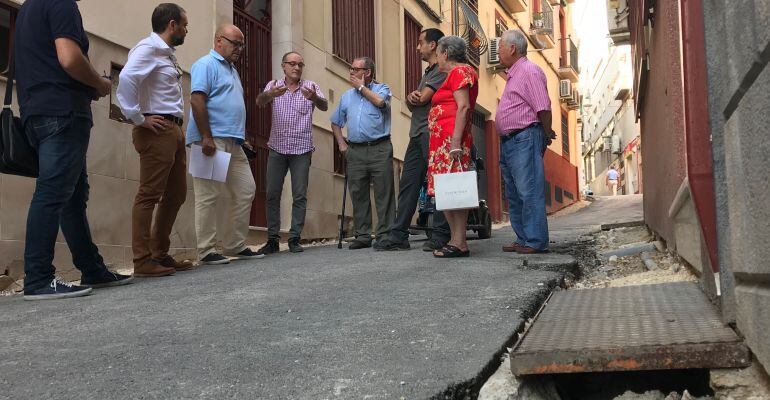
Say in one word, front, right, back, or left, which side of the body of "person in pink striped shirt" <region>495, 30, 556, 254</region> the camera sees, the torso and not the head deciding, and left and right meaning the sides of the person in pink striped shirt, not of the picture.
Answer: left

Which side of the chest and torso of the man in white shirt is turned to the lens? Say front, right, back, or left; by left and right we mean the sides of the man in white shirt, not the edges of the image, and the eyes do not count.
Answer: right

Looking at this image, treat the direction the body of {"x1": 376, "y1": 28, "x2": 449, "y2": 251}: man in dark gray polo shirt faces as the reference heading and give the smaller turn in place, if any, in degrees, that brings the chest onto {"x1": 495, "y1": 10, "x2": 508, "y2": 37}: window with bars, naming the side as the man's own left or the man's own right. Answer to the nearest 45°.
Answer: approximately 90° to the man's own right

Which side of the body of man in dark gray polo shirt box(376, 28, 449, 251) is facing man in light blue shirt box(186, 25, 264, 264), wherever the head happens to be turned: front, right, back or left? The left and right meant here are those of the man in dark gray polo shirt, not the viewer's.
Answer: front

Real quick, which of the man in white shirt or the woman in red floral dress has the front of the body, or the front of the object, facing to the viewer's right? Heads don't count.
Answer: the man in white shirt

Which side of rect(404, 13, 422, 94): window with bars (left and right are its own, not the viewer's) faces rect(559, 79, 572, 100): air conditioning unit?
left

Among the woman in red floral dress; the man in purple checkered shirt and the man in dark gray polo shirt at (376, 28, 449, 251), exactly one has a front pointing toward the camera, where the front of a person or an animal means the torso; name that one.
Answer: the man in purple checkered shirt

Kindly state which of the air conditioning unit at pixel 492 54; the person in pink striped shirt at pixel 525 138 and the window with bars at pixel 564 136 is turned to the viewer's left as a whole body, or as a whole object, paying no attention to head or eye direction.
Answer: the person in pink striped shirt

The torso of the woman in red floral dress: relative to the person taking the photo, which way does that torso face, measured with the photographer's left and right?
facing to the left of the viewer

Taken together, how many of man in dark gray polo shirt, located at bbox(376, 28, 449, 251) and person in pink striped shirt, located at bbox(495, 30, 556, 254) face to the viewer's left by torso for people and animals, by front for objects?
2

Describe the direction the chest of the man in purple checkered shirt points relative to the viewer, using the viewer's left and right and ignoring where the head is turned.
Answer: facing the viewer

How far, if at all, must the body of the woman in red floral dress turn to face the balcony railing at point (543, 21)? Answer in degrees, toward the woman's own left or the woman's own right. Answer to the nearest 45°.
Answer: approximately 90° to the woman's own right

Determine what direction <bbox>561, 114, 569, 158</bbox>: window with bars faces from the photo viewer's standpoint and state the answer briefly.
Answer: facing the viewer and to the right of the viewer

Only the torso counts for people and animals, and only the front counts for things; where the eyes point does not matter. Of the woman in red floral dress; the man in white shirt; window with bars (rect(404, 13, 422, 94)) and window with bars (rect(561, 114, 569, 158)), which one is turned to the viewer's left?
the woman in red floral dress

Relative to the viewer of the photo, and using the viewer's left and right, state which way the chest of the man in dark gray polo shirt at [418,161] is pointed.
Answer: facing to the left of the viewer
